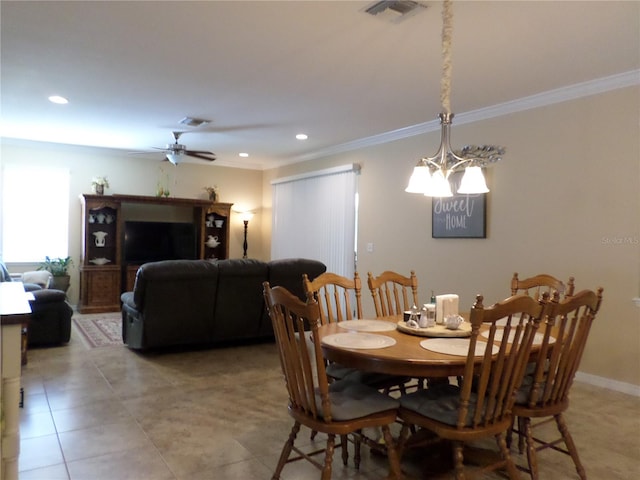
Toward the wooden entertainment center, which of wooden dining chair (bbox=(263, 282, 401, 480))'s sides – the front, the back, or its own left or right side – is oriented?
left

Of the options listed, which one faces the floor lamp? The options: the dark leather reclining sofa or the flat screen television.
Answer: the dark leather reclining sofa

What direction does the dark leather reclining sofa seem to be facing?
away from the camera

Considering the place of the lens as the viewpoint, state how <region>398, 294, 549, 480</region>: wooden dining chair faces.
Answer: facing away from the viewer and to the left of the viewer

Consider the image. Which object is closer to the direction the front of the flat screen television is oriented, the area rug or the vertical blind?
the area rug

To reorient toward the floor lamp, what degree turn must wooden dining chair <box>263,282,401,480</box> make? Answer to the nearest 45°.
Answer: approximately 45° to its left

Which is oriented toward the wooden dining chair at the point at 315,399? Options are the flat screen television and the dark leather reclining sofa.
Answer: the flat screen television

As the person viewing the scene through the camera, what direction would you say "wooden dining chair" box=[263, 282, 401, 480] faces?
facing away from the viewer and to the right of the viewer

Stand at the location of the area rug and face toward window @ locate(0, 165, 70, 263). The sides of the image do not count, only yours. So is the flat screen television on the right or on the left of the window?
right

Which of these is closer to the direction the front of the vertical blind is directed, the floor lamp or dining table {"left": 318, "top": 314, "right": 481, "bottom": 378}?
the dining table
